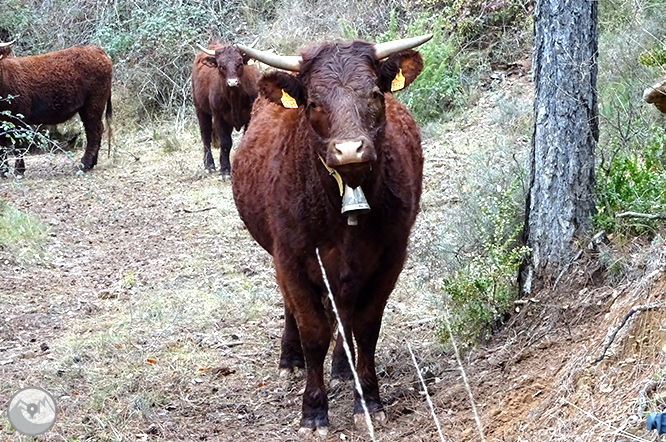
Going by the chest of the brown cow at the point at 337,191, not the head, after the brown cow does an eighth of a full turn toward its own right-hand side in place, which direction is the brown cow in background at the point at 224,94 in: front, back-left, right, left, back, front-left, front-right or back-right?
back-right

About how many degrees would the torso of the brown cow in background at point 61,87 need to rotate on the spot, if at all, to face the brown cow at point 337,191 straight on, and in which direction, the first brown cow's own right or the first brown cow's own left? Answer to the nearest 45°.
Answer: approximately 90° to the first brown cow's own left

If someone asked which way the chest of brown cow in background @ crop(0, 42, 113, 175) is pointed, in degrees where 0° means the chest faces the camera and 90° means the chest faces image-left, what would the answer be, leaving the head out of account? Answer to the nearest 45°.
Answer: approximately 90°

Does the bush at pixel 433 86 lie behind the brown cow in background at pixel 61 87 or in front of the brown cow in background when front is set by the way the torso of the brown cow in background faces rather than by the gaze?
behind

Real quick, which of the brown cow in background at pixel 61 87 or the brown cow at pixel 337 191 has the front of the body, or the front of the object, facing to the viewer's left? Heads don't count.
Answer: the brown cow in background

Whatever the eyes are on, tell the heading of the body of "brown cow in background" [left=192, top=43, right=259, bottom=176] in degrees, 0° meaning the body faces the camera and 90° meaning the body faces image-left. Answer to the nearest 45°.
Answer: approximately 0°

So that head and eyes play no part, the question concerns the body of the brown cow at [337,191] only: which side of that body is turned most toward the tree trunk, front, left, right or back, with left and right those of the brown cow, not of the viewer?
left

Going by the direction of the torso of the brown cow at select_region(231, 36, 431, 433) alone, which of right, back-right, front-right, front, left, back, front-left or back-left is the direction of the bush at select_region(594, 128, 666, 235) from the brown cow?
left
